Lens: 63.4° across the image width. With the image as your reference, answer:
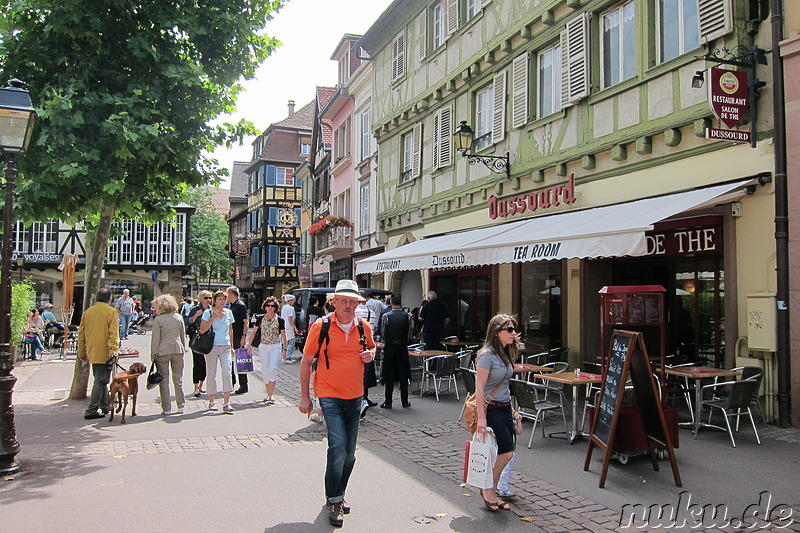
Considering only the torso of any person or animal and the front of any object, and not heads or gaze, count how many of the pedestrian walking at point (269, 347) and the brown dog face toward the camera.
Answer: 1

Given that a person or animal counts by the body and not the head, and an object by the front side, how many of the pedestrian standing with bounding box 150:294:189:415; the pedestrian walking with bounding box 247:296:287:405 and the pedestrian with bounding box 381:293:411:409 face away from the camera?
2

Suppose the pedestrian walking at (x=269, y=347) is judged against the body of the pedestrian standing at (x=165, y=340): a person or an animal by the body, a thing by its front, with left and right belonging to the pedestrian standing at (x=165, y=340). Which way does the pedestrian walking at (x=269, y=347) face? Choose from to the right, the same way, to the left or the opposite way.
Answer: the opposite way

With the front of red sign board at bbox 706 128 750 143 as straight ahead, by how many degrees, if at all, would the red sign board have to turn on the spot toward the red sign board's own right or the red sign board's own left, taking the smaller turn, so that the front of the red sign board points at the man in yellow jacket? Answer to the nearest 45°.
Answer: approximately 90° to the red sign board's own right

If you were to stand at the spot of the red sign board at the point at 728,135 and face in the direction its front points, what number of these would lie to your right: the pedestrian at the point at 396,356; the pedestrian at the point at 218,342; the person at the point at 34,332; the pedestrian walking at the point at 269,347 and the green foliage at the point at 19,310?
5

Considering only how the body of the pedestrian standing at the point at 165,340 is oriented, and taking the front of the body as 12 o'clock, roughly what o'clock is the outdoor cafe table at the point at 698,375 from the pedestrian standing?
The outdoor cafe table is roughly at 4 o'clock from the pedestrian standing.

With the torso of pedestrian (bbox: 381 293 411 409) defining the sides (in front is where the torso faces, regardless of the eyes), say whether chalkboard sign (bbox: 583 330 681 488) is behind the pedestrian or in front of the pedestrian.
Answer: behind

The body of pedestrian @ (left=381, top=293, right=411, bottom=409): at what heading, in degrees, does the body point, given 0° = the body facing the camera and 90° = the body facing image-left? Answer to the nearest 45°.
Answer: approximately 180°

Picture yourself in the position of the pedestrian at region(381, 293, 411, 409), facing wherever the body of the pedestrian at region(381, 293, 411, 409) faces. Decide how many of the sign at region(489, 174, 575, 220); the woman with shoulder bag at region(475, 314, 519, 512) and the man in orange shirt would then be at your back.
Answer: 2

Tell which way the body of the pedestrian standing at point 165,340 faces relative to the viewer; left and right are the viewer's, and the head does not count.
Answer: facing away from the viewer
